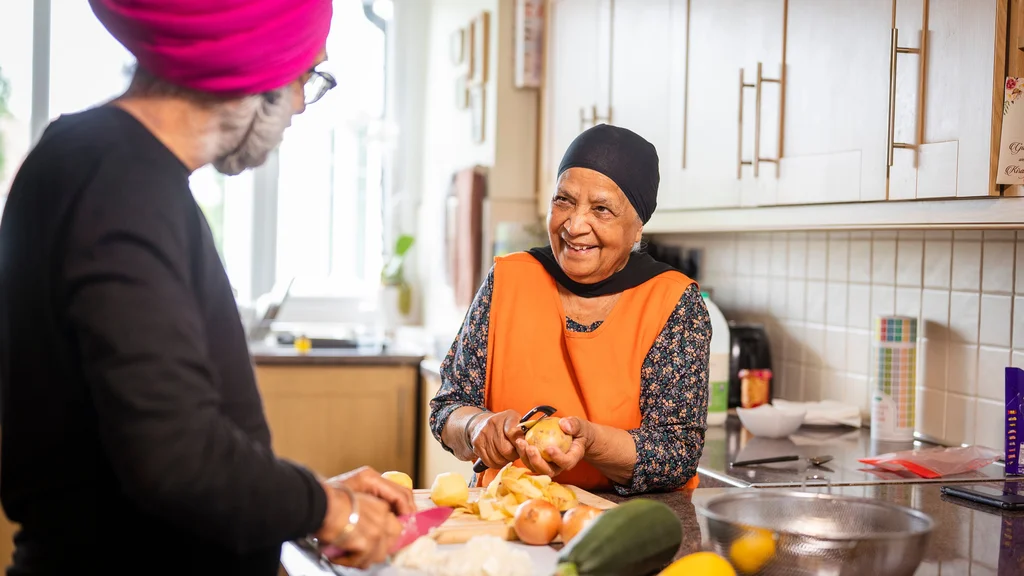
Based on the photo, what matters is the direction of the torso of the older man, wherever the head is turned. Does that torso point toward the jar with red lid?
yes

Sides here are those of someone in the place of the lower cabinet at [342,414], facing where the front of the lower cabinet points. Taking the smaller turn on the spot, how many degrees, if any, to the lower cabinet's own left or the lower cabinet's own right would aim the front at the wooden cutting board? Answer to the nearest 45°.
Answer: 0° — it already faces it

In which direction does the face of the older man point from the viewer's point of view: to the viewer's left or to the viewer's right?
to the viewer's right

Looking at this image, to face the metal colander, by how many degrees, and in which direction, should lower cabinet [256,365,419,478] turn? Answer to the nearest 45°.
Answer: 0° — it already faces it

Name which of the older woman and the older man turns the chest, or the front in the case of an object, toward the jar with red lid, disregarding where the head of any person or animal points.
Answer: the older man

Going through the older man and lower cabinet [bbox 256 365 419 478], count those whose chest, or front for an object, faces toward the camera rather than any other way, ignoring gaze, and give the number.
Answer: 1

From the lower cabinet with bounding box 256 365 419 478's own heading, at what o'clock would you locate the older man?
The older man is roughly at 12 o'clock from the lower cabinet.

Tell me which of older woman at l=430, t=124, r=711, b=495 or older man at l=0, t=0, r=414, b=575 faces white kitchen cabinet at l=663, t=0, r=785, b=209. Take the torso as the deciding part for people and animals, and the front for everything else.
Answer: the older man

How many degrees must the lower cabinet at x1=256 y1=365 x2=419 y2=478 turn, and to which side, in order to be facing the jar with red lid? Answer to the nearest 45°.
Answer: approximately 45° to its left

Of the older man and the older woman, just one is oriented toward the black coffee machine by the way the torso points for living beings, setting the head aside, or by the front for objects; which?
the older man

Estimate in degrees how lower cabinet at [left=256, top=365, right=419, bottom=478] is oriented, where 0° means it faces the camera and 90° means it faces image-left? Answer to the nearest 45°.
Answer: approximately 0°
